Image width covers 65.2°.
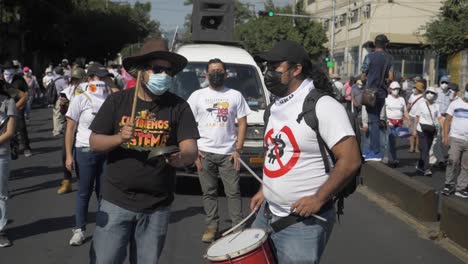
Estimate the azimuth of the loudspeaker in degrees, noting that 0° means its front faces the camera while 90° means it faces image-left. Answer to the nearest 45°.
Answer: approximately 0°

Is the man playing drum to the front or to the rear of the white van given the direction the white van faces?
to the front

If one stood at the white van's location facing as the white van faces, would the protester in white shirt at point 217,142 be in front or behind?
in front

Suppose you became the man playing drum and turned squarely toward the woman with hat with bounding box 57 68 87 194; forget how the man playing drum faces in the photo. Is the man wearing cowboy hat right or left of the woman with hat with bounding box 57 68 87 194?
left

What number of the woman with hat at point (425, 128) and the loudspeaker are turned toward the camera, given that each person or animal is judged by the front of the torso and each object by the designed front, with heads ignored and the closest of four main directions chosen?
2

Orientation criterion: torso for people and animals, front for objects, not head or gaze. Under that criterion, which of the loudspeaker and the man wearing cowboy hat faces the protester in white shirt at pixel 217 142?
the loudspeaker

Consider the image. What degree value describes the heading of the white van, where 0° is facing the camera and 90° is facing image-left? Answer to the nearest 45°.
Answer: approximately 0°

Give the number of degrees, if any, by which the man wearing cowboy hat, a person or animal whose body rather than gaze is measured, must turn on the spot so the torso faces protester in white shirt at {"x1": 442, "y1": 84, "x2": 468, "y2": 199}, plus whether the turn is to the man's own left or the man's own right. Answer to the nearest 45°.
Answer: approximately 135° to the man's own left

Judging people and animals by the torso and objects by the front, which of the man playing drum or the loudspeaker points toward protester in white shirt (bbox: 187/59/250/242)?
the loudspeaker
